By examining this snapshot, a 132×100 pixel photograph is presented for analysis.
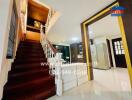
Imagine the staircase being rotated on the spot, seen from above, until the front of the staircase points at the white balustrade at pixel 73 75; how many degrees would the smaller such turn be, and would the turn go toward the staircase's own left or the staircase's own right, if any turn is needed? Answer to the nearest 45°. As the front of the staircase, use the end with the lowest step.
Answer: approximately 90° to the staircase's own left

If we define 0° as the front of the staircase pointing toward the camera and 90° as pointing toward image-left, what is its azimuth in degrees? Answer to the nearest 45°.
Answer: approximately 0°

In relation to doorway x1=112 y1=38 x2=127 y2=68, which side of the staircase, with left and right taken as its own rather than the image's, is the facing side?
left
